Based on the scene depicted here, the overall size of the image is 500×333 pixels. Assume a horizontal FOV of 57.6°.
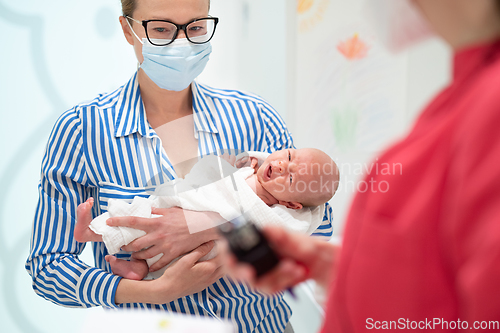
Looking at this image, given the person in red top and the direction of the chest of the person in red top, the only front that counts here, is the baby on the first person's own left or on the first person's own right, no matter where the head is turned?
on the first person's own right

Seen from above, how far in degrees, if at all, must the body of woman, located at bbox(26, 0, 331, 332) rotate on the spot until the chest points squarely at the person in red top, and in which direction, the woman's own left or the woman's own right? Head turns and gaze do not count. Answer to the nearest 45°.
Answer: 0° — they already face them

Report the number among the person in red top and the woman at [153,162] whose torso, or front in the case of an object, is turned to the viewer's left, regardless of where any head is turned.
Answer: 1

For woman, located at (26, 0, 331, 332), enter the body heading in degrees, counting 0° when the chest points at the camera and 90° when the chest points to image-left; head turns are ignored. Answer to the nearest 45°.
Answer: approximately 0°

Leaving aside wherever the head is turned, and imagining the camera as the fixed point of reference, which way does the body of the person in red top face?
to the viewer's left
